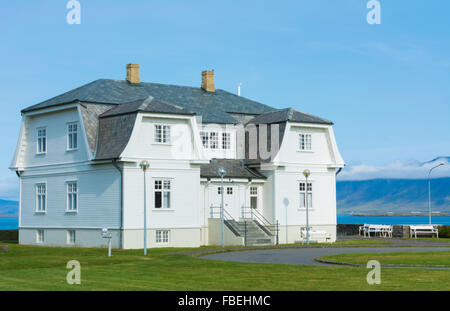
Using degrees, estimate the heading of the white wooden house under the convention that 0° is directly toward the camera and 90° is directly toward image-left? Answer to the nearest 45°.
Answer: approximately 315°

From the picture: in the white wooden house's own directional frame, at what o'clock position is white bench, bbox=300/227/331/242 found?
The white bench is roughly at 10 o'clock from the white wooden house.
